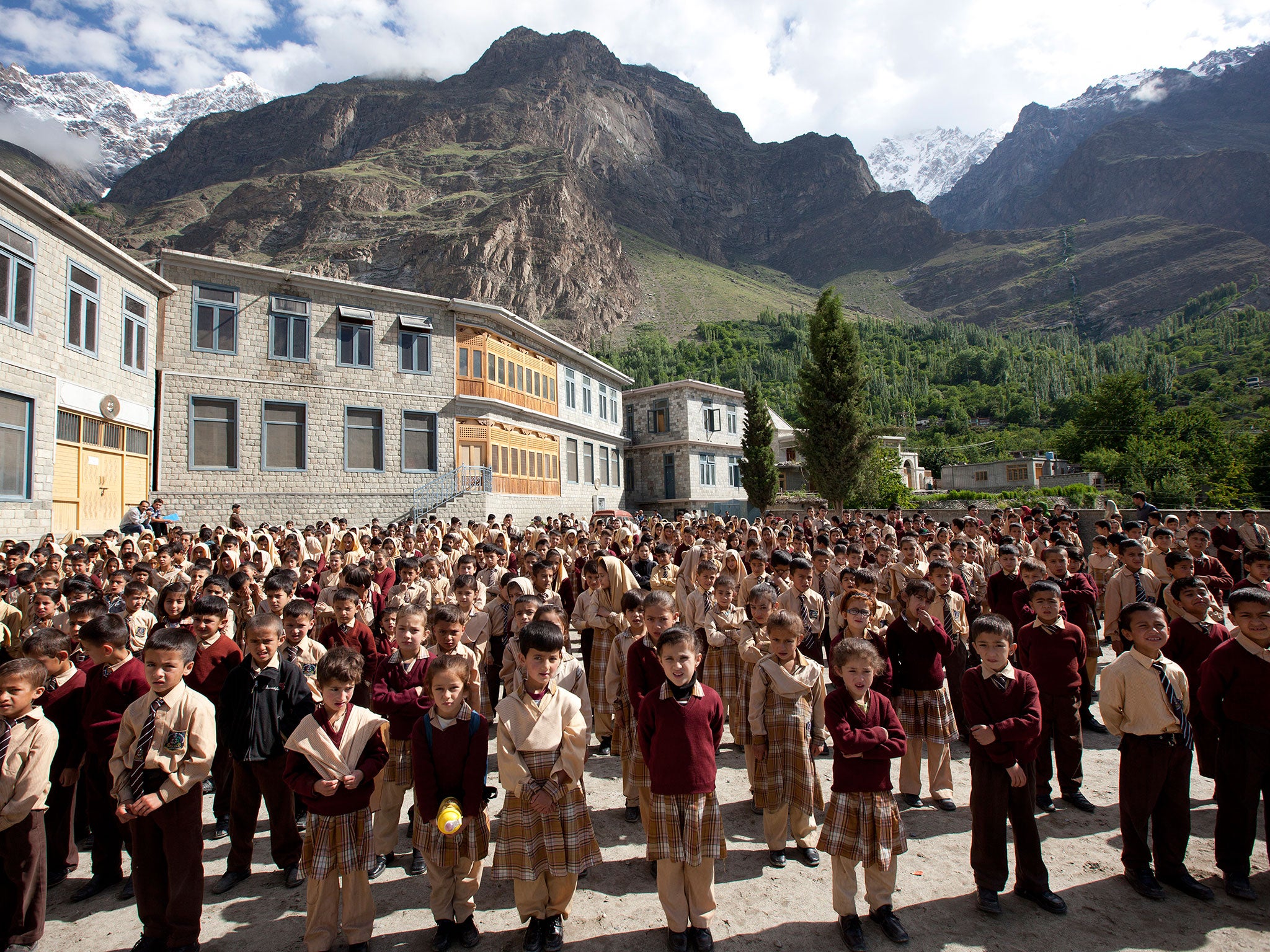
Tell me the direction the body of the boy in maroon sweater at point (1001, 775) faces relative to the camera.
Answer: toward the camera

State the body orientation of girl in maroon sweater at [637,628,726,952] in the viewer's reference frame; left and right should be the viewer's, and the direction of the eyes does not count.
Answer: facing the viewer

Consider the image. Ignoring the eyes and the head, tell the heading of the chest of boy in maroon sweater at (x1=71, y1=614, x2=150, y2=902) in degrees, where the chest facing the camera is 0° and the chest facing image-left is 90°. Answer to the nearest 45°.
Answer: approximately 45°

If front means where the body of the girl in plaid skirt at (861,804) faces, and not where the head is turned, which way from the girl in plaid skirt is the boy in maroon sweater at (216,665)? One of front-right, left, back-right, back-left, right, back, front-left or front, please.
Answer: right

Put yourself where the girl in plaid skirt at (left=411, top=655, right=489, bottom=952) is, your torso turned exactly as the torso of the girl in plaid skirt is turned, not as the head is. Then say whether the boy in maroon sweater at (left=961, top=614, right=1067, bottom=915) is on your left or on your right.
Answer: on your left

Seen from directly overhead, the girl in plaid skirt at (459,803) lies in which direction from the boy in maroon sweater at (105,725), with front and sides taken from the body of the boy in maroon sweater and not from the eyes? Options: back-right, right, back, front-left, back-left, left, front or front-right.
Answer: left

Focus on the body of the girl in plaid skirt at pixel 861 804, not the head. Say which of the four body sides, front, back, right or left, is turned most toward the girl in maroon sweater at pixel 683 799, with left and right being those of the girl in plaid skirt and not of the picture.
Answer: right

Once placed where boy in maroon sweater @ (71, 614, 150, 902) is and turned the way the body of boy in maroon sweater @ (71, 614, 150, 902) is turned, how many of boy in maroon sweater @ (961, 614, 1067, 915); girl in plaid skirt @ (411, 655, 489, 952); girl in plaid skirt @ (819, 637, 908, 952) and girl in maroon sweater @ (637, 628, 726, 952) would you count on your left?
4

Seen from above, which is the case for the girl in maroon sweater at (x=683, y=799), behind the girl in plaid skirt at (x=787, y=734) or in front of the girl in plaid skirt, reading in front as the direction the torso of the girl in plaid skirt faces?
in front

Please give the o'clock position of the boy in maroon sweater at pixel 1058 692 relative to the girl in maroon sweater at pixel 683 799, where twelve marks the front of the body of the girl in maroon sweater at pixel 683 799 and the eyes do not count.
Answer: the boy in maroon sweater at pixel 1058 692 is roughly at 8 o'clock from the girl in maroon sweater at pixel 683 799.

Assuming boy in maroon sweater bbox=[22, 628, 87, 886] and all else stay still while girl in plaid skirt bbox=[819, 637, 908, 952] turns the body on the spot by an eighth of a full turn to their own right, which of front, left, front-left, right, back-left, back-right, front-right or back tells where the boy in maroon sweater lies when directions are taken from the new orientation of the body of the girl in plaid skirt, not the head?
front-right

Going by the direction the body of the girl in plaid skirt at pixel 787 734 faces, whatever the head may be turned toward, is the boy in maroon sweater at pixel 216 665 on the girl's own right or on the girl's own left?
on the girl's own right

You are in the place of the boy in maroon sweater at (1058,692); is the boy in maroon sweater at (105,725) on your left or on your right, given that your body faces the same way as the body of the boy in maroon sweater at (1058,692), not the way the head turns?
on your right
